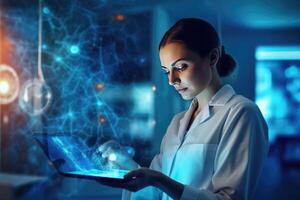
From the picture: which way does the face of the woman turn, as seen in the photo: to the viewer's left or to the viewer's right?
to the viewer's left

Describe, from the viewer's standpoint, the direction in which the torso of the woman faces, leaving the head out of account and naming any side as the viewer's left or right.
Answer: facing the viewer and to the left of the viewer
